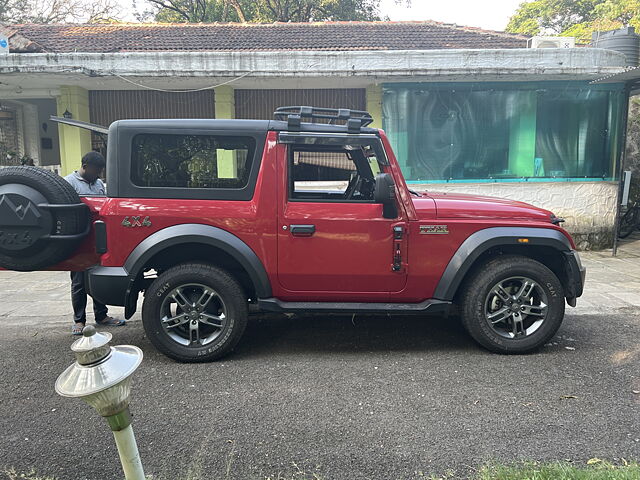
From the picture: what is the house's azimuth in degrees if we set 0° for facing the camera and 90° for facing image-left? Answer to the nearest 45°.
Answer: approximately 0°

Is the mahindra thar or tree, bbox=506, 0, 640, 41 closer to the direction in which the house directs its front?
the mahindra thar

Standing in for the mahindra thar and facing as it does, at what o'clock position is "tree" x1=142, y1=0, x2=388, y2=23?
The tree is roughly at 9 o'clock from the mahindra thar.

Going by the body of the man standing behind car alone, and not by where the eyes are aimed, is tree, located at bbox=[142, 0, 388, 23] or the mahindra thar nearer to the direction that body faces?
the mahindra thar

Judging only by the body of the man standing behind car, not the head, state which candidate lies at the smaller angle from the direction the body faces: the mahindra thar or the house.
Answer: the mahindra thar

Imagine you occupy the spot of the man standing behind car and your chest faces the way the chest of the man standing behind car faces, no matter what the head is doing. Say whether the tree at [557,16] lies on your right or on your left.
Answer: on your left

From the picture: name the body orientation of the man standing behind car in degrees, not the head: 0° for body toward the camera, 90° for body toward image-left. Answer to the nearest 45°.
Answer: approximately 315°

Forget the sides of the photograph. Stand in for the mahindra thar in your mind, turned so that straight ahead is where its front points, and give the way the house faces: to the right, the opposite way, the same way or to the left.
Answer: to the right

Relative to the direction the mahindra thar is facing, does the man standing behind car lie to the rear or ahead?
to the rear

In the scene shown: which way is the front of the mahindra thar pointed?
to the viewer's right

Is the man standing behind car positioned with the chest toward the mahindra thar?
yes

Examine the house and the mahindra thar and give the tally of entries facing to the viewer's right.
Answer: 1

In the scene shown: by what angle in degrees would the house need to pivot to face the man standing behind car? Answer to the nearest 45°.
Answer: approximately 45° to its right
